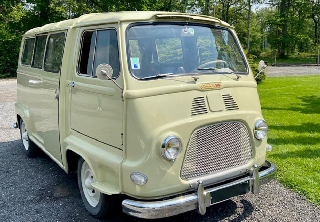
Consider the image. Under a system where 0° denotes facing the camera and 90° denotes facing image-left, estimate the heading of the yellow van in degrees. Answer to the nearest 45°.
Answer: approximately 315°
